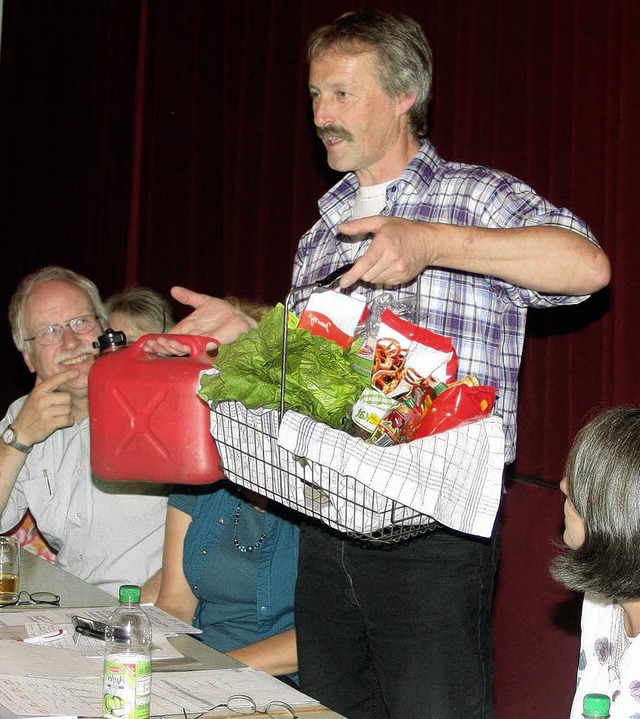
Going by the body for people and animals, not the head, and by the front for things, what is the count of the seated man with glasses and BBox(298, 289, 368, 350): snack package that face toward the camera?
2

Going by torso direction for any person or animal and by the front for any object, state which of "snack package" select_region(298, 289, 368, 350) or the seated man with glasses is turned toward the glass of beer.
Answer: the seated man with glasses

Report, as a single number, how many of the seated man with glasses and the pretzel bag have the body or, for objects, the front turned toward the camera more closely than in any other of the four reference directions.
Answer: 2

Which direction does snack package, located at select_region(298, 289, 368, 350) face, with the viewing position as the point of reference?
facing the viewer

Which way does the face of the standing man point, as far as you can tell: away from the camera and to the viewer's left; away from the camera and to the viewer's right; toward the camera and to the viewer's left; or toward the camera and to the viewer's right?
toward the camera and to the viewer's left

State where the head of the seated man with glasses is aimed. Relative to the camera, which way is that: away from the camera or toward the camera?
toward the camera

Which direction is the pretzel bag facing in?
toward the camera

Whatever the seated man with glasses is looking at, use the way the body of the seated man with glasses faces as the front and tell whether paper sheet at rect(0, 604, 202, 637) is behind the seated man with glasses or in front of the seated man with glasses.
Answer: in front

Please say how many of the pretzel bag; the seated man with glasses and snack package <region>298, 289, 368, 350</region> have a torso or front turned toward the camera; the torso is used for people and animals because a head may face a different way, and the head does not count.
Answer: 3
